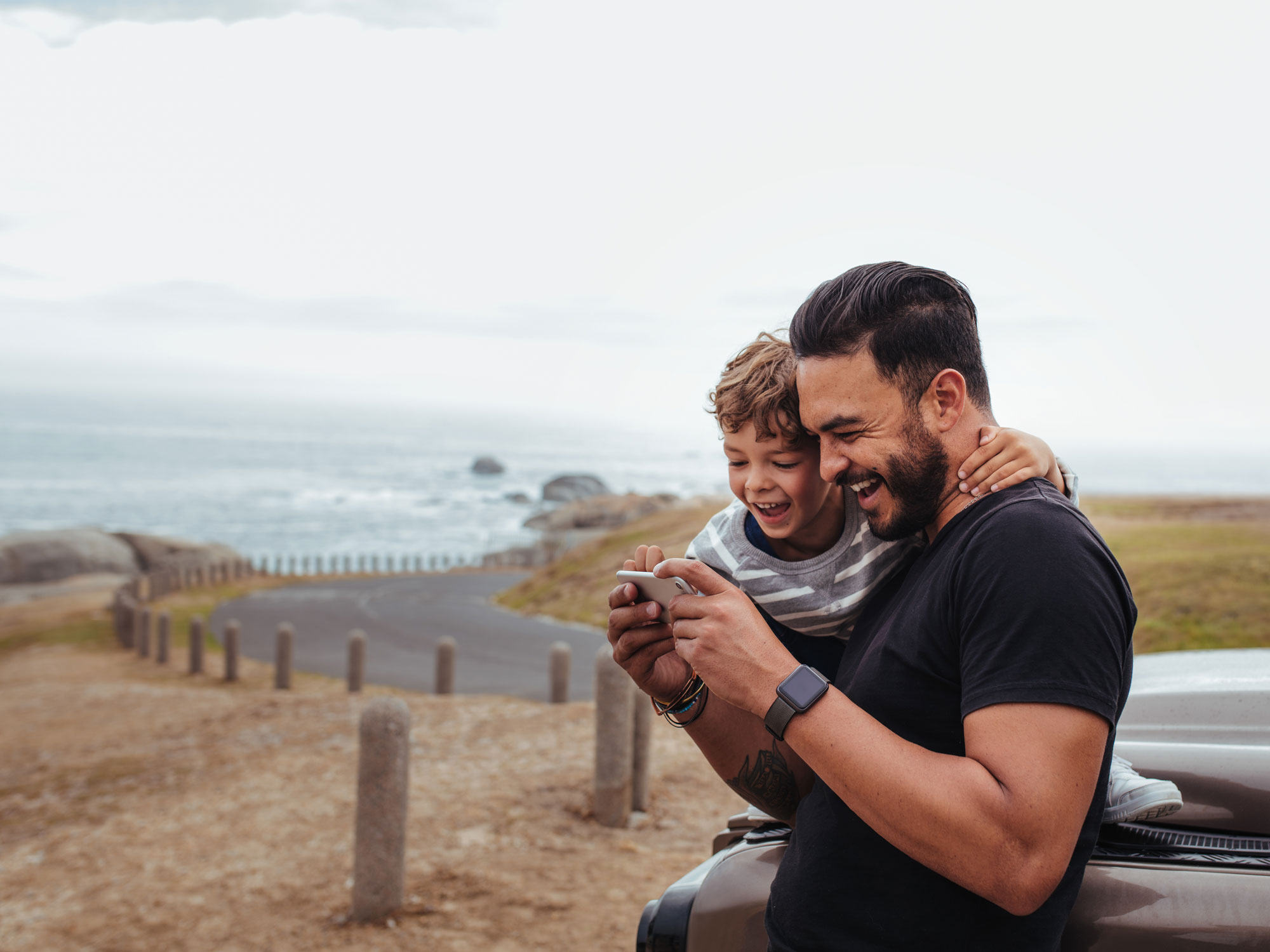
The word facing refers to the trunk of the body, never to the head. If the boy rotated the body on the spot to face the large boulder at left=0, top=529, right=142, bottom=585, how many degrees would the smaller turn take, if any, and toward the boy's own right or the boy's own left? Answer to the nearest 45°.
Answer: approximately 90° to the boy's own right

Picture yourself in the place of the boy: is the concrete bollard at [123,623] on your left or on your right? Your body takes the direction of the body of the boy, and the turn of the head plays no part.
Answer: on your right

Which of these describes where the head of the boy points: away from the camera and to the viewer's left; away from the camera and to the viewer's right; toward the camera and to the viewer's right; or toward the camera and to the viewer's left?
toward the camera and to the viewer's left

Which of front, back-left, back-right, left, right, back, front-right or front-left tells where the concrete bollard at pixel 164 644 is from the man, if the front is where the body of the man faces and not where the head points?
front-right

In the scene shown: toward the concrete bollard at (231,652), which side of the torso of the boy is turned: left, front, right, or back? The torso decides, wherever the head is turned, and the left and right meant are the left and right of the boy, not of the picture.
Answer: right

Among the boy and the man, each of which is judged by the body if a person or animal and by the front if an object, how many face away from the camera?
0

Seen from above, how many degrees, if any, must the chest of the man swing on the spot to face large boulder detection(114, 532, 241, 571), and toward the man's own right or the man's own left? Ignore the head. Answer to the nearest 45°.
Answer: approximately 45° to the man's own right

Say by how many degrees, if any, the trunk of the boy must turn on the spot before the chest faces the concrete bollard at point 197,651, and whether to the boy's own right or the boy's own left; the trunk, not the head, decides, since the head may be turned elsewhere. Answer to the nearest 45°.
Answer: approximately 90° to the boy's own right

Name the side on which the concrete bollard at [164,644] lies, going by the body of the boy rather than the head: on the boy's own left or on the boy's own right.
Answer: on the boy's own right

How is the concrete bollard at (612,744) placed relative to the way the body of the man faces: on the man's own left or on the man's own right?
on the man's own right

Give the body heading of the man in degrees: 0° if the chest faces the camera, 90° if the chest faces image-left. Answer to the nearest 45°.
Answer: approximately 90°

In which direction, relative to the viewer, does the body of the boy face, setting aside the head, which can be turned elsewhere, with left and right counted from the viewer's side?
facing the viewer and to the left of the viewer
